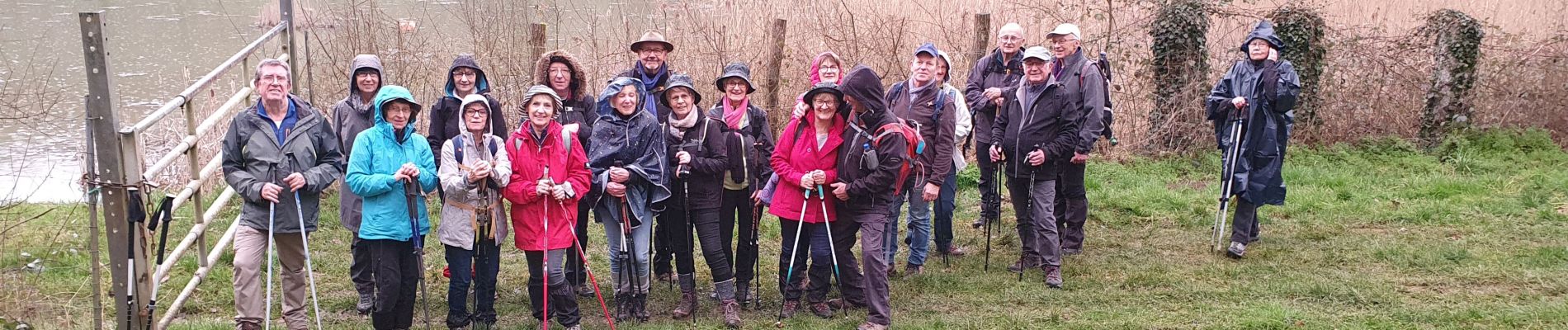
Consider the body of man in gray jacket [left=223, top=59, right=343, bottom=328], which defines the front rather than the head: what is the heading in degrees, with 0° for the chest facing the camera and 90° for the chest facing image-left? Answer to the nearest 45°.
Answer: approximately 0°

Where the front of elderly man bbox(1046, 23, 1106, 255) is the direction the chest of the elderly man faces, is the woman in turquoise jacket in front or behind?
in front

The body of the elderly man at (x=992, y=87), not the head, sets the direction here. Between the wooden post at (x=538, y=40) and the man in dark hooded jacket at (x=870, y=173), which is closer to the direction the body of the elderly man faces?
the man in dark hooded jacket

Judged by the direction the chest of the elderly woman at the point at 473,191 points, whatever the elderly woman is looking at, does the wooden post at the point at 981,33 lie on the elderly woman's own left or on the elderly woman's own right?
on the elderly woman's own left

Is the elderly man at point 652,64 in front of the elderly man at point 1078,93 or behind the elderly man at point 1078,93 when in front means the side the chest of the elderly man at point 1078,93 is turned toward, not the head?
in front

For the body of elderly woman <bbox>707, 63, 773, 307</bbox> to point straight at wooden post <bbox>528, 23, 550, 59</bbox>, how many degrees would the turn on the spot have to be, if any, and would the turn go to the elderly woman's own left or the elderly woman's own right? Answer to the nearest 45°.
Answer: approximately 135° to the elderly woman's own right
